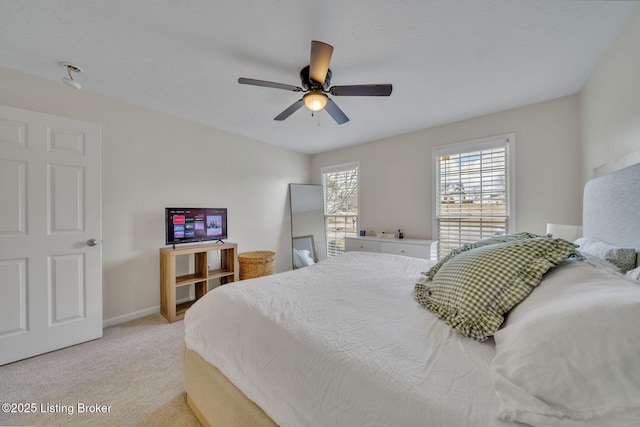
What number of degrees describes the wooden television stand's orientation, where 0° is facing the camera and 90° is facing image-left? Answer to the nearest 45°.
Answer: approximately 315°

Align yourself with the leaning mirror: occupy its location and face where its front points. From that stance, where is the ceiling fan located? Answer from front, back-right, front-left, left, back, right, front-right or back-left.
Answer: front-right

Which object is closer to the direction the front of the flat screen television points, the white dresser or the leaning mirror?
the white dresser

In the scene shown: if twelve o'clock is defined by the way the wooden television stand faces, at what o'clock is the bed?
The bed is roughly at 1 o'clock from the wooden television stand.

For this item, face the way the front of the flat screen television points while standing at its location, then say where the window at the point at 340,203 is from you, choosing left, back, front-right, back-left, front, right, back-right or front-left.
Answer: front-left

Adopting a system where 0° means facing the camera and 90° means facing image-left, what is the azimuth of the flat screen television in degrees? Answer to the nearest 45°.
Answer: approximately 315°

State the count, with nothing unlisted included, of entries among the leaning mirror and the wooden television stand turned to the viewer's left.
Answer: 0

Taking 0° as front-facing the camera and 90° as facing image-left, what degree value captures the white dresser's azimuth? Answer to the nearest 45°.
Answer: approximately 45°

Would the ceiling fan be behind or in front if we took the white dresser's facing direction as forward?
in front

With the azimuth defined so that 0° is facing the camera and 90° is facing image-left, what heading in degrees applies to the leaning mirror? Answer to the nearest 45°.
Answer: approximately 315°

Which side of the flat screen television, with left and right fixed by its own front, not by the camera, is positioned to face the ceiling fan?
front

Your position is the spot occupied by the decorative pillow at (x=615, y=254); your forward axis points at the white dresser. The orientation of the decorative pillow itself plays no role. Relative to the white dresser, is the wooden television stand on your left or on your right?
left
